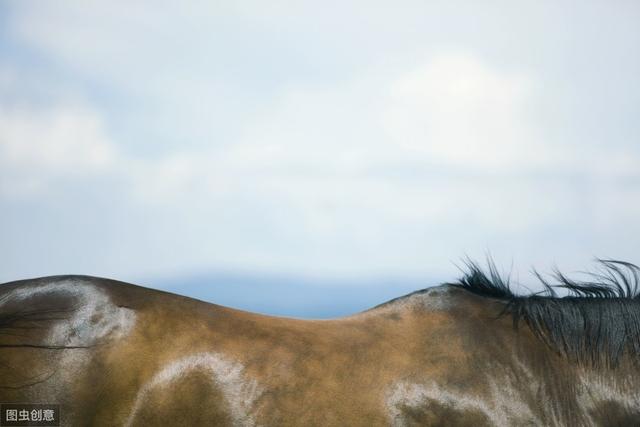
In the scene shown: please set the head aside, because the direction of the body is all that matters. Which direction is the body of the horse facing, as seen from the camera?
to the viewer's right
